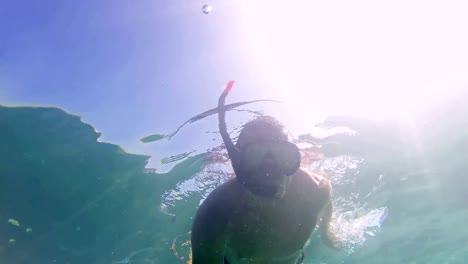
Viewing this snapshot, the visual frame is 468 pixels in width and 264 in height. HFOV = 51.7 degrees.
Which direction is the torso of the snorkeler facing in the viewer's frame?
toward the camera
